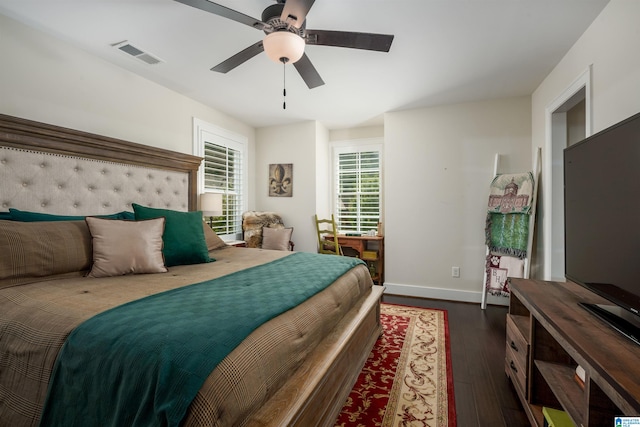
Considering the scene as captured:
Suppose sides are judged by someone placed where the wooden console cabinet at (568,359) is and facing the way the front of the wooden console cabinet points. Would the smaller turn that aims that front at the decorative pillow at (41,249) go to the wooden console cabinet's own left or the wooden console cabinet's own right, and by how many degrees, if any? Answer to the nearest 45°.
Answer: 0° — it already faces it

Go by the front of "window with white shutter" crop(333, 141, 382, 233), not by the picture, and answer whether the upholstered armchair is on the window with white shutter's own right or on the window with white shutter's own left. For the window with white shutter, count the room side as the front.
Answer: on the window with white shutter's own right

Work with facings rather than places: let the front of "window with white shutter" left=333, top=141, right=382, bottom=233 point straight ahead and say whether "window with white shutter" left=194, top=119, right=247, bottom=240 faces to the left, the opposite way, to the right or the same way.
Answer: to the left

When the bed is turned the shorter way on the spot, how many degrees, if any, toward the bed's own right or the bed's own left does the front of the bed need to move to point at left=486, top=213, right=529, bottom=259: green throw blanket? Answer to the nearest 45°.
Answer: approximately 45° to the bed's own left

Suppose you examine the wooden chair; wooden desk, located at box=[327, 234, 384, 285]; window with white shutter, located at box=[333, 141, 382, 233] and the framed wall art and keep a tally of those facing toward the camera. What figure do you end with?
3

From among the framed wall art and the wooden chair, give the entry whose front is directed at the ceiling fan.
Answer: the framed wall art

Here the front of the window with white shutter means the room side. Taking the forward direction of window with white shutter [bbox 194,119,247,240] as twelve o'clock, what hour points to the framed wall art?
The framed wall art is roughly at 10 o'clock from the window with white shutter.

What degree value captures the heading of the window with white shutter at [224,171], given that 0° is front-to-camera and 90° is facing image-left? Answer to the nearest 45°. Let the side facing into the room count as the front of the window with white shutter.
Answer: approximately 315°

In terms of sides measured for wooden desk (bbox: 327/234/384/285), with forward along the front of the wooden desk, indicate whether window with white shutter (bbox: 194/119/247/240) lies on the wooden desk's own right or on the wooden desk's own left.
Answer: on the wooden desk's own right

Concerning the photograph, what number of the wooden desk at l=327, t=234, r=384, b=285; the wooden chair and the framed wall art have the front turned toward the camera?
2

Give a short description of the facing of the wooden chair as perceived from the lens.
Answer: facing away from the viewer and to the right of the viewer

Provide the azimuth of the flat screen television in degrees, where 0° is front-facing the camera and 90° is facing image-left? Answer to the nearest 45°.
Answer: approximately 45°

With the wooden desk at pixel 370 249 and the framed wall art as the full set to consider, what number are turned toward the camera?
2

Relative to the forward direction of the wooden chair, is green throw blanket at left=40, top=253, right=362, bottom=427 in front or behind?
behind
